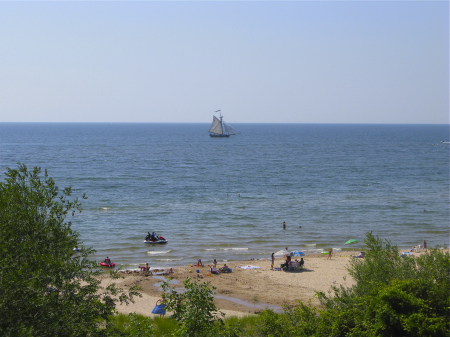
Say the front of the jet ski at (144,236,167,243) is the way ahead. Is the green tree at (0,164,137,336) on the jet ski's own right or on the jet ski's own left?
on the jet ski's own right

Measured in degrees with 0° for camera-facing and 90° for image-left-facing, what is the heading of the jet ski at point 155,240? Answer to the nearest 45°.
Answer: approximately 270°
